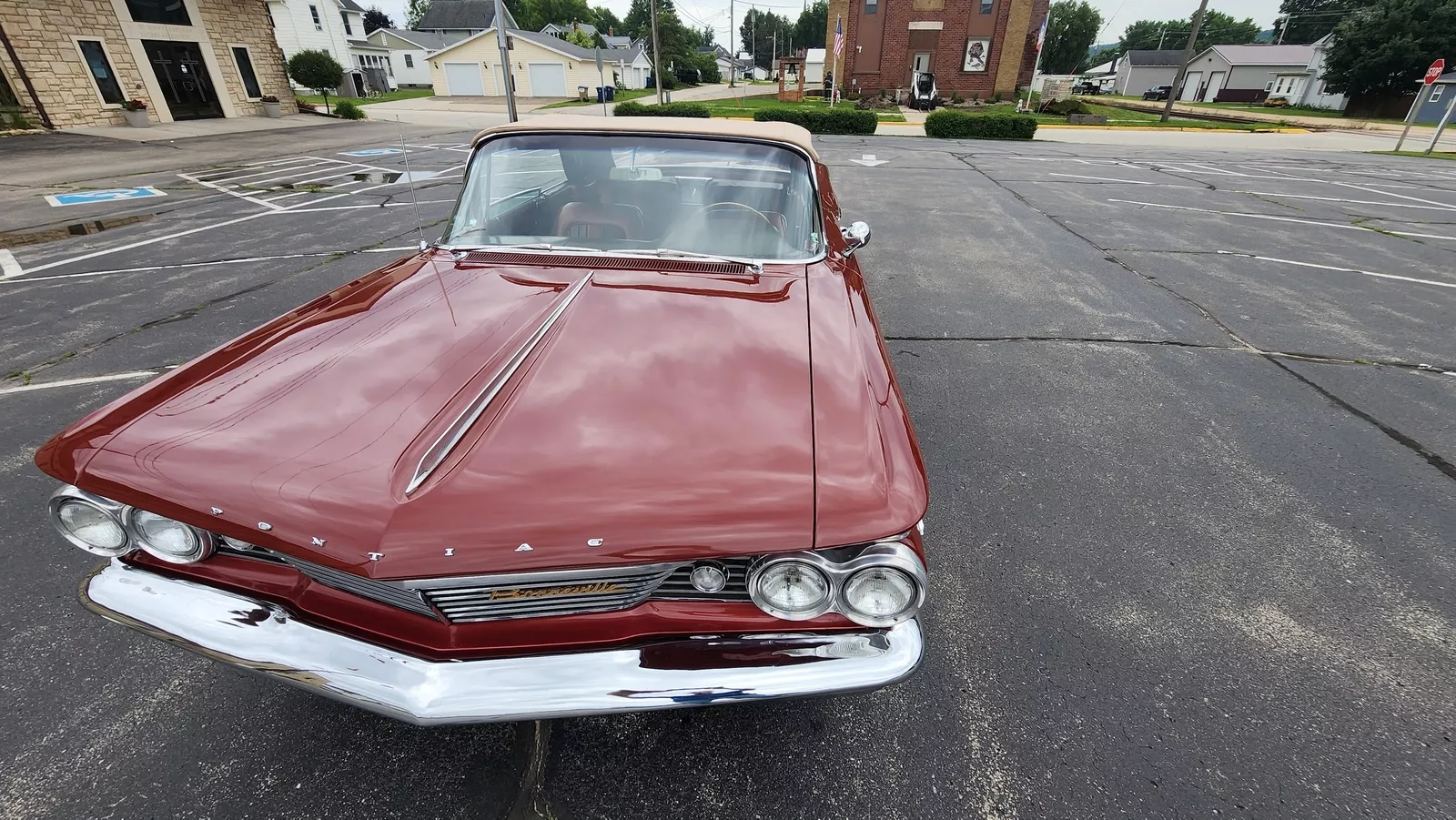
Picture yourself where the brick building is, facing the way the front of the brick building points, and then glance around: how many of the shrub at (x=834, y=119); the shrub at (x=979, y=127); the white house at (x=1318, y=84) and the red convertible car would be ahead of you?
3

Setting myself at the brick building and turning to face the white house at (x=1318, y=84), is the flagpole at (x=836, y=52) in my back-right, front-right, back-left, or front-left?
back-right

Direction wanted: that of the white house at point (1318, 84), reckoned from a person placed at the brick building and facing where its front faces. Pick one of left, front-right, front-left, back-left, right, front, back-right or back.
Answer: back-left

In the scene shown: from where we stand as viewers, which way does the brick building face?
facing the viewer

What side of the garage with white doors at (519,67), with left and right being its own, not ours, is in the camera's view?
front

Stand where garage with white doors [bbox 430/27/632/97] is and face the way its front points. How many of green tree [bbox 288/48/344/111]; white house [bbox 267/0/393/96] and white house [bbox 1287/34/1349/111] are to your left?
1

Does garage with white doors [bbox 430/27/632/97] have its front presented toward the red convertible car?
yes

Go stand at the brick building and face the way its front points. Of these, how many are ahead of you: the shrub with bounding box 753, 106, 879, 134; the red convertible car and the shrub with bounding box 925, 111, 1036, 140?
3

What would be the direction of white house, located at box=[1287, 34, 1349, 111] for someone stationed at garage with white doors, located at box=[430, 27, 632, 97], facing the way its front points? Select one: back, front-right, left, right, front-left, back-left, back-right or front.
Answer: left

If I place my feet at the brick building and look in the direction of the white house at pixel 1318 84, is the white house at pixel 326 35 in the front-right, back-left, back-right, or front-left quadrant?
back-left

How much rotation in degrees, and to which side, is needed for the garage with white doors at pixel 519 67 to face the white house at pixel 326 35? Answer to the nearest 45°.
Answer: approximately 90° to its right

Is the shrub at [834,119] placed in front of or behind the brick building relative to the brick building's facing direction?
in front

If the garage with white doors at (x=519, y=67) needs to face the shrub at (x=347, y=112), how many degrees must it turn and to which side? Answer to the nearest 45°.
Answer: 0° — it already faces it

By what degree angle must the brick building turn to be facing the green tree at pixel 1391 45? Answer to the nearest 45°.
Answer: approximately 90° to its left

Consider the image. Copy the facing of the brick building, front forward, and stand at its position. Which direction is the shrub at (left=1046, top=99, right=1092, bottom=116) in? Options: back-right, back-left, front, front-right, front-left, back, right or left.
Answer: front-left

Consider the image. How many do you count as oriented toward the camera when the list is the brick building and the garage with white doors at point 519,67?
2

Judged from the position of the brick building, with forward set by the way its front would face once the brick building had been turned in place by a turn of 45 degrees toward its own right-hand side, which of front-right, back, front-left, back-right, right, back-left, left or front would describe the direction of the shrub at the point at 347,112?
front

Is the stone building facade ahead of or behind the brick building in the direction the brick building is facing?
ahead

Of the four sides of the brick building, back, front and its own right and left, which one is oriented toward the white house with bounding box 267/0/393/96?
right
